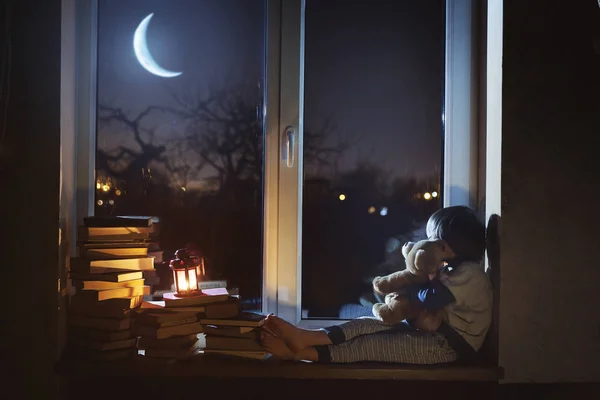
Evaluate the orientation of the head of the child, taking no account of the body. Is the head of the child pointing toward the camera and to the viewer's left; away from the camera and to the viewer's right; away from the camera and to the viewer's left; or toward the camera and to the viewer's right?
away from the camera and to the viewer's left

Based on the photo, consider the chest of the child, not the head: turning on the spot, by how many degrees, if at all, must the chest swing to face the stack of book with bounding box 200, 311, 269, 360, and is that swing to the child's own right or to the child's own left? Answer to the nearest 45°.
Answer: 0° — they already face it

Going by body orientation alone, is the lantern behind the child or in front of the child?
in front

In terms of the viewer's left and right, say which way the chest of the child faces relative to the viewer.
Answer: facing to the left of the viewer
